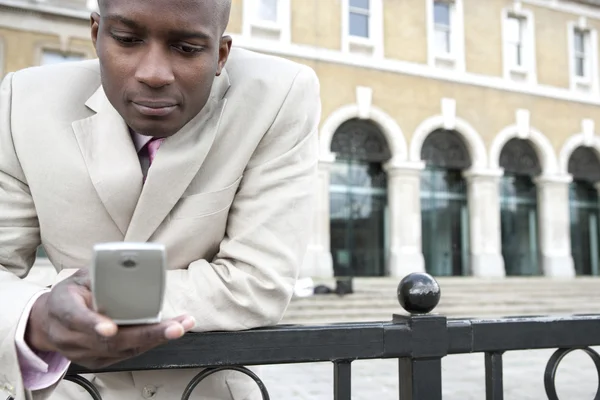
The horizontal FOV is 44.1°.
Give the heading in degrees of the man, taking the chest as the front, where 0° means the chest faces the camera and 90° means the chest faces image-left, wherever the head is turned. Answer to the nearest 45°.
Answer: approximately 0°
